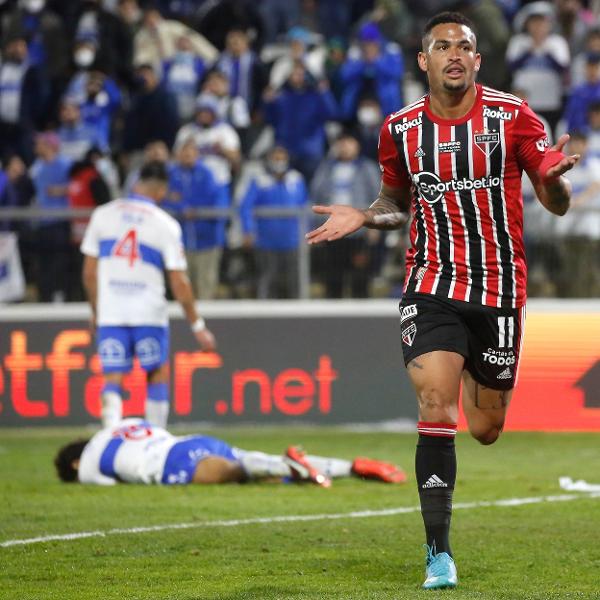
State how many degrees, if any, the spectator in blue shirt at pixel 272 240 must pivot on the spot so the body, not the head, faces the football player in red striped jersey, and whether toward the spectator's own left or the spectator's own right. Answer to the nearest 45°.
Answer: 0° — they already face them

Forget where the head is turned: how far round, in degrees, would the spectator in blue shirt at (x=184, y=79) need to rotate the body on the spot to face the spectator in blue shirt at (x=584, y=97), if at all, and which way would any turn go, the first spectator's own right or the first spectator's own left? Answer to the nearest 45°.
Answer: approximately 45° to the first spectator's own left

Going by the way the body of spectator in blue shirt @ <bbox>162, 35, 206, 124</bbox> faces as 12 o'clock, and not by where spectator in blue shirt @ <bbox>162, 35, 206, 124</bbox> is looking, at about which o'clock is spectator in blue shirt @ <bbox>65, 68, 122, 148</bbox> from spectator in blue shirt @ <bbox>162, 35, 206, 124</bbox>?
spectator in blue shirt @ <bbox>65, 68, 122, 148</bbox> is roughly at 3 o'clock from spectator in blue shirt @ <bbox>162, 35, 206, 124</bbox>.

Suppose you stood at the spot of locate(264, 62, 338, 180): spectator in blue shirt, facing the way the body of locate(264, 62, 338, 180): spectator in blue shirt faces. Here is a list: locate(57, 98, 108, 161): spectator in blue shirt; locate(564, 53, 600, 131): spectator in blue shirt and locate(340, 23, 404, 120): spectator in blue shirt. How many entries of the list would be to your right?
1

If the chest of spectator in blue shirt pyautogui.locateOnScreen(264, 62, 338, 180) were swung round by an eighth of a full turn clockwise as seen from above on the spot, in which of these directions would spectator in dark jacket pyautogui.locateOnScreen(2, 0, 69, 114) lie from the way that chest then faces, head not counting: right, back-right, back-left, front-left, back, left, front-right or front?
right

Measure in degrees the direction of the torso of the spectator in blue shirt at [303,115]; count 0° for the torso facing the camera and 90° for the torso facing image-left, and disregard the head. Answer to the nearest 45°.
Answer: approximately 0°

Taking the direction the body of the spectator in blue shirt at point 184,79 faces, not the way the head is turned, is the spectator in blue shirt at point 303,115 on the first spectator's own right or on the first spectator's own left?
on the first spectator's own left

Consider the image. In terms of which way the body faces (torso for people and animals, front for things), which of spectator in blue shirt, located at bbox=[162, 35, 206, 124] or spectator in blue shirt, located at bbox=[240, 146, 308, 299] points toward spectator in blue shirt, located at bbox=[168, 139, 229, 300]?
spectator in blue shirt, located at bbox=[162, 35, 206, 124]
